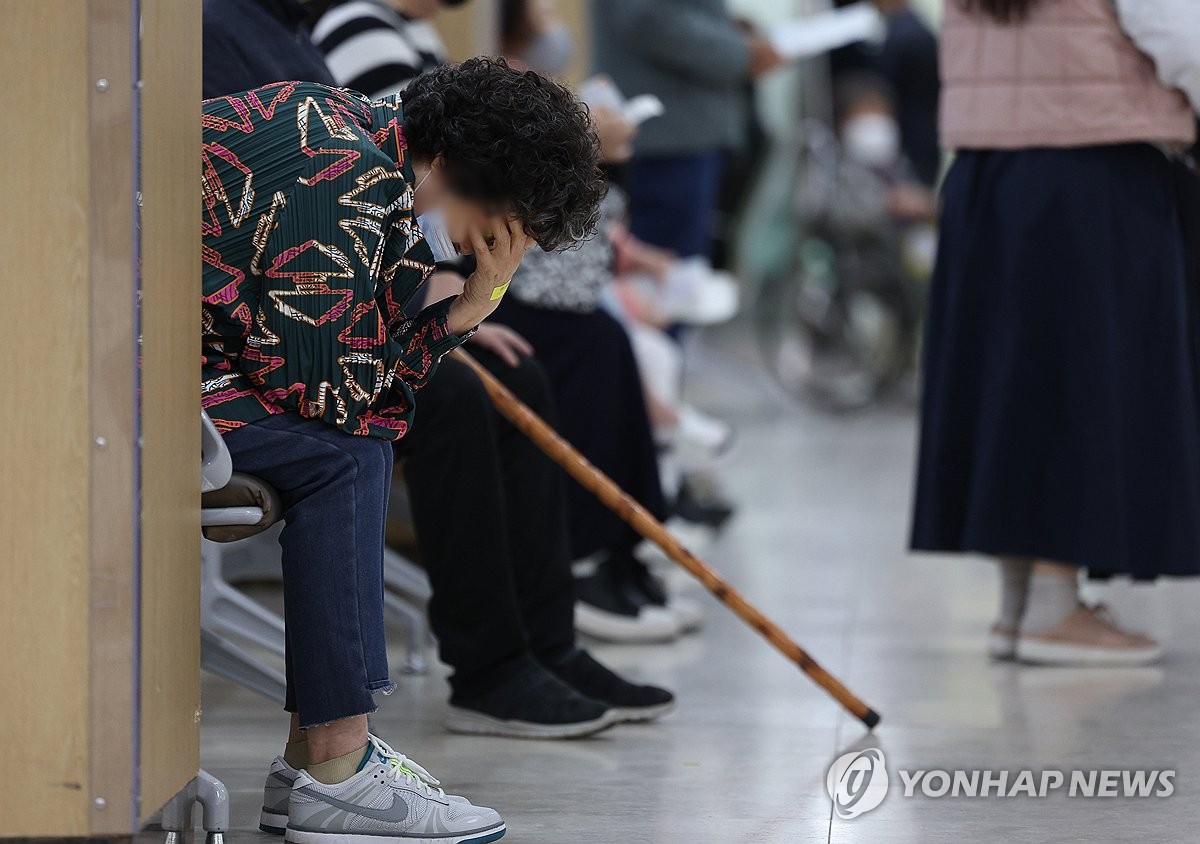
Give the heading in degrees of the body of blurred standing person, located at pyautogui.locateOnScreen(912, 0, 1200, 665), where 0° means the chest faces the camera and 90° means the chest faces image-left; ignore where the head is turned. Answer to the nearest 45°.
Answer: approximately 225°

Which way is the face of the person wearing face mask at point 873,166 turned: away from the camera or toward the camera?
toward the camera

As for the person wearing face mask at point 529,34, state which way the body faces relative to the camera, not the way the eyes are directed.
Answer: to the viewer's right

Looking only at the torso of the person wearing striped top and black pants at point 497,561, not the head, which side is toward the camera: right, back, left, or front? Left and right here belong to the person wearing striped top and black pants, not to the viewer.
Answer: right

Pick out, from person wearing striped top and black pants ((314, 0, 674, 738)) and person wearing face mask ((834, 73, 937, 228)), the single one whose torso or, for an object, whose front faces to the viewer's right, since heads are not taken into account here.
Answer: person wearing striped top and black pants ((314, 0, 674, 738))

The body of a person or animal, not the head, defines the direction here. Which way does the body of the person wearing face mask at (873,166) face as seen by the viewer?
toward the camera

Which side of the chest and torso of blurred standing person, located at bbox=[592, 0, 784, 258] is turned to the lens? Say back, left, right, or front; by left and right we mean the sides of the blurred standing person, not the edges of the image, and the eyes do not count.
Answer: right

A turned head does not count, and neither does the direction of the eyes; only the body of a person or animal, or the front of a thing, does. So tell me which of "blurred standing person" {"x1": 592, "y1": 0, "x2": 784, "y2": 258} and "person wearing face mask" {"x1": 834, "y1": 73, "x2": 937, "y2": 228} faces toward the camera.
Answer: the person wearing face mask

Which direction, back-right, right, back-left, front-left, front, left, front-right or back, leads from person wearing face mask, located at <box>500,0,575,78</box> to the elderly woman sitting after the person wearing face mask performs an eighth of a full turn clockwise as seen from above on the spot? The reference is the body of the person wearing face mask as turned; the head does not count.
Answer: front-right

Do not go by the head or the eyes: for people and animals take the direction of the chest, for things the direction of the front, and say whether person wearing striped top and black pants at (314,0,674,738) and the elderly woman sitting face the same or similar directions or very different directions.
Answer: same or similar directions

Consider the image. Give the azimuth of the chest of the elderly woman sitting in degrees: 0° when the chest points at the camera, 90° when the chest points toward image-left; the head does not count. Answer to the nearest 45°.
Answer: approximately 270°
